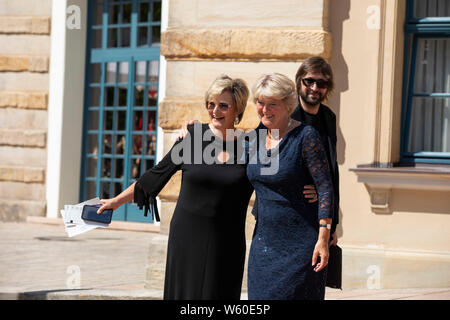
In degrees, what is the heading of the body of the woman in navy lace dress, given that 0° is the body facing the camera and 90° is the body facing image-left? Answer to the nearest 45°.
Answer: approximately 45°

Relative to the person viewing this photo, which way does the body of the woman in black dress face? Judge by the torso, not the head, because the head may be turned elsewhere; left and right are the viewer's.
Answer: facing the viewer

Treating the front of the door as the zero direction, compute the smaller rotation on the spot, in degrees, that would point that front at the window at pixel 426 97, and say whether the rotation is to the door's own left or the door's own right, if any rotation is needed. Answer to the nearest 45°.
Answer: approximately 45° to the door's own left

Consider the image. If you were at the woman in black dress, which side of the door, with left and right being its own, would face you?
front

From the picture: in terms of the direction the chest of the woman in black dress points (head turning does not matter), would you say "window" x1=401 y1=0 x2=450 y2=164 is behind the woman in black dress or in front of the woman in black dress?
behind

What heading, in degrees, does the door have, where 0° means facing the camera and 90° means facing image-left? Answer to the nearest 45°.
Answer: approximately 0°

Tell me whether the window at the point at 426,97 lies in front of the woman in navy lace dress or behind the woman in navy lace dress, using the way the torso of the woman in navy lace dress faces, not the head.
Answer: behind

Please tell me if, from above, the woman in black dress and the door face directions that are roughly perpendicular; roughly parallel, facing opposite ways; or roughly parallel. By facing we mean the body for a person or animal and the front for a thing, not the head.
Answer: roughly parallel

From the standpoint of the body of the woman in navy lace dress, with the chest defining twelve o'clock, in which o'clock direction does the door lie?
The door is roughly at 4 o'clock from the woman in navy lace dress.

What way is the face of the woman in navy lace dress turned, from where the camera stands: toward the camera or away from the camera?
toward the camera

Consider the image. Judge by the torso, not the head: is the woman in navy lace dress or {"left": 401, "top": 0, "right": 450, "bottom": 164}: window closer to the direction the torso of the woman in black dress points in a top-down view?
the woman in navy lace dress

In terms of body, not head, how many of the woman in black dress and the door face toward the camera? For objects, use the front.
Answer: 2

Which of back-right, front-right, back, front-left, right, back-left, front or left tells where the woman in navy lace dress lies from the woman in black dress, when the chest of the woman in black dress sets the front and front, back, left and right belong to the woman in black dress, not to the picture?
front-left
